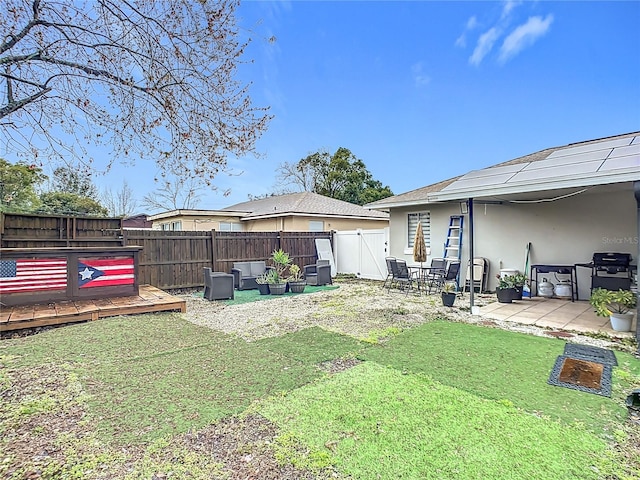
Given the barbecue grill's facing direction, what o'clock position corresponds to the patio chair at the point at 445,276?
The patio chair is roughly at 3 o'clock from the barbecue grill.

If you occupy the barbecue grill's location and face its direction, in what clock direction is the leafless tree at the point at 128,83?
The leafless tree is roughly at 1 o'clock from the barbecue grill.

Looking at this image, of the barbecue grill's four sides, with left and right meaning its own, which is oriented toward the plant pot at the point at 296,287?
right

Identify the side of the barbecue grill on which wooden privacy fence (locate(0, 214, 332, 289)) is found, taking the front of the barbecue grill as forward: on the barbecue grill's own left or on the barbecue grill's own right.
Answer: on the barbecue grill's own right

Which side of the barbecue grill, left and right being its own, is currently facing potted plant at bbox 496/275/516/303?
right

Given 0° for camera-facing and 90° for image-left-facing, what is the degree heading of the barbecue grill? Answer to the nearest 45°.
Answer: approximately 0°

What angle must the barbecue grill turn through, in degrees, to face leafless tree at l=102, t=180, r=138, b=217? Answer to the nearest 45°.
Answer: approximately 90° to its right
